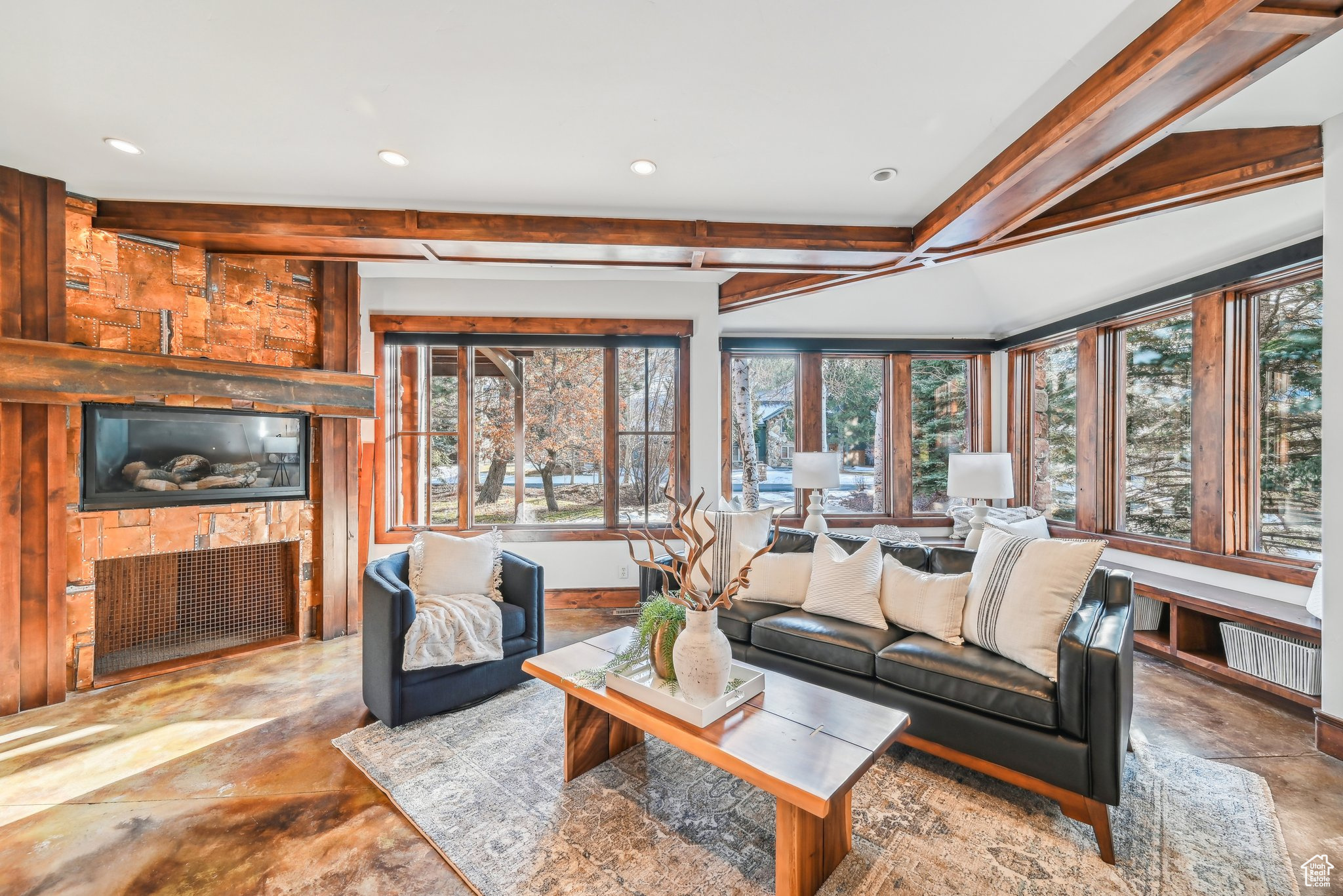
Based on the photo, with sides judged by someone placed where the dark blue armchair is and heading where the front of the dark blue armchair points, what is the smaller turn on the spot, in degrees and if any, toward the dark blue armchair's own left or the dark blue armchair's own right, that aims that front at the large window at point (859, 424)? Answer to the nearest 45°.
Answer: approximately 45° to the dark blue armchair's own left

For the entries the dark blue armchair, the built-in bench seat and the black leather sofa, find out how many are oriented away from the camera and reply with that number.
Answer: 0

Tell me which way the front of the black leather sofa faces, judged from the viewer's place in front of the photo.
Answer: facing the viewer and to the left of the viewer

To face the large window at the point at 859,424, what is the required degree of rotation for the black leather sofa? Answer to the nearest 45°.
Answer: approximately 135° to its right

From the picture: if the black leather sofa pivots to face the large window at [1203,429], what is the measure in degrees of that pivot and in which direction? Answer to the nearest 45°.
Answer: approximately 180°

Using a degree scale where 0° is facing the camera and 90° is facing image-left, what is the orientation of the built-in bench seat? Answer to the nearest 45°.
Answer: approximately 45°

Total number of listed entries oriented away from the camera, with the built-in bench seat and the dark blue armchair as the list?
0

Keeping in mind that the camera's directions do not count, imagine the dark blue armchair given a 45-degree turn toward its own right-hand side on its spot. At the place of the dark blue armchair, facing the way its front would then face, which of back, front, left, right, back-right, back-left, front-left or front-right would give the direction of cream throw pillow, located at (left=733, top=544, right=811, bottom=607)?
left

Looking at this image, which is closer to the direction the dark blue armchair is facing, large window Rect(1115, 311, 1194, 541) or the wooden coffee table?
the wooden coffee table

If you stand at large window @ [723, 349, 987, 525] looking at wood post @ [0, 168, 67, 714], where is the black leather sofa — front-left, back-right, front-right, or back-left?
front-left

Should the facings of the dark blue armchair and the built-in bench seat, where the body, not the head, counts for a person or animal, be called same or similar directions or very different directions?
very different directions

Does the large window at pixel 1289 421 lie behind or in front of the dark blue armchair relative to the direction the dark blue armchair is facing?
in front

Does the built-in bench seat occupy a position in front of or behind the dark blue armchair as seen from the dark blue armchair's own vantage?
in front

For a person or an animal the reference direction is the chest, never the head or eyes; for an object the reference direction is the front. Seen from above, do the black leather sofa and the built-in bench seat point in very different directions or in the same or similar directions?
same or similar directions

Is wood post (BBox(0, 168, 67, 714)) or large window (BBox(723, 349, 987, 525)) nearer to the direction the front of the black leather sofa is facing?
the wood post
